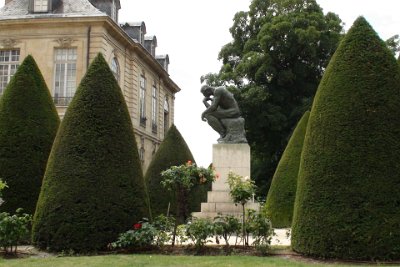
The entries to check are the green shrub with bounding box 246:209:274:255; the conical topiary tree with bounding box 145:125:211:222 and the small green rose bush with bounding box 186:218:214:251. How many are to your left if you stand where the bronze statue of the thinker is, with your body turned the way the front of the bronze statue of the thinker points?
2

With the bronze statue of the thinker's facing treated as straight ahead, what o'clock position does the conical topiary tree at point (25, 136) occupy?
The conical topiary tree is roughly at 11 o'clock from the bronze statue of the thinker.

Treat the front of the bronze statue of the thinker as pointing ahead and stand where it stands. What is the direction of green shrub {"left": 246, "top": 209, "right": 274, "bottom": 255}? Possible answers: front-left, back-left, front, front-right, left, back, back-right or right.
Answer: left

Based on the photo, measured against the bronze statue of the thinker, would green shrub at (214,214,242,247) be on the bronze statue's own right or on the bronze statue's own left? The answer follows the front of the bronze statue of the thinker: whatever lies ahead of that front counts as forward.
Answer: on the bronze statue's own left

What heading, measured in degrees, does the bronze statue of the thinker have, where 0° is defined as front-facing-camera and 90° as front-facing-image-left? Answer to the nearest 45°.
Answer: approximately 90°

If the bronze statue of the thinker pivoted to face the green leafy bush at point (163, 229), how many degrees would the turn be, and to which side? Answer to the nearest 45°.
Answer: approximately 90° to its left

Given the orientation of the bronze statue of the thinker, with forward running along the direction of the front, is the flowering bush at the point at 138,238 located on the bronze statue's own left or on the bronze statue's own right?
on the bronze statue's own left

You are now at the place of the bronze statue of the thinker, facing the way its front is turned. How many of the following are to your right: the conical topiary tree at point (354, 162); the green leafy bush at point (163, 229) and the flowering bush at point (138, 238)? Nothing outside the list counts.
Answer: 0

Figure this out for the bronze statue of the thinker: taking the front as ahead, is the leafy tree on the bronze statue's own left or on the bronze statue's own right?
on the bronze statue's own right

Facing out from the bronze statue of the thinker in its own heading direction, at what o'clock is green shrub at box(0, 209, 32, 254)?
The green shrub is roughly at 10 o'clock from the bronze statue of the thinker.

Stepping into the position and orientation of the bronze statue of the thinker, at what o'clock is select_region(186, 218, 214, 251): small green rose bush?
The small green rose bush is roughly at 9 o'clock from the bronze statue of the thinker.

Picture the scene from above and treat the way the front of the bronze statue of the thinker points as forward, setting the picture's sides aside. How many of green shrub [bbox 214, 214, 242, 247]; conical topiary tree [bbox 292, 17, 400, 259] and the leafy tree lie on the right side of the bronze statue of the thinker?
1

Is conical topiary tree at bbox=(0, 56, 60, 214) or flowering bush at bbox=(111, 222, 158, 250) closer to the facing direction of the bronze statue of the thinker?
the conical topiary tree

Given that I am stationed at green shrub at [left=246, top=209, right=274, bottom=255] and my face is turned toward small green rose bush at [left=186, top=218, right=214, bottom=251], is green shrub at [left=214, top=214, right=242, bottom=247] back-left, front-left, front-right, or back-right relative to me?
front-right

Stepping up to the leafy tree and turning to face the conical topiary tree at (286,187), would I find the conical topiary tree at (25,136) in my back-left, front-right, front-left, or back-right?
front-right
